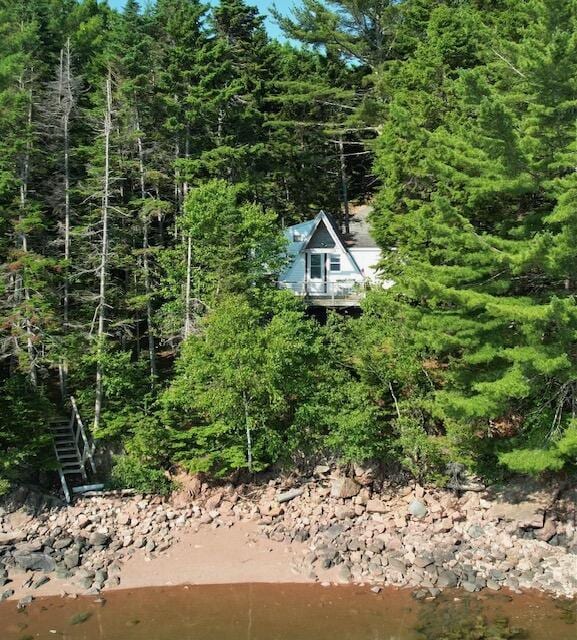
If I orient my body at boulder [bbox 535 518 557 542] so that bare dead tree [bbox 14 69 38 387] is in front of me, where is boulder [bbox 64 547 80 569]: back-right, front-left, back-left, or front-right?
front-left

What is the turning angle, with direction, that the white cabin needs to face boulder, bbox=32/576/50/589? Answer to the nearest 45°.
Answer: approximately 45° to its right

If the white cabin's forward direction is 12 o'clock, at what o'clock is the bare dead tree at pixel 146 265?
The bare dead tree is roughly at 2 o'clock from the white cabin.

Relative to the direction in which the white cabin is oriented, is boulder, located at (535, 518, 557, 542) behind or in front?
in front

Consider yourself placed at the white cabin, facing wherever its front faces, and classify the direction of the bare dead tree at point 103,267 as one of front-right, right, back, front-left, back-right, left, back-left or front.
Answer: front-right

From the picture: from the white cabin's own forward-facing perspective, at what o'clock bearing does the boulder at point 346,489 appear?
The boulder is roughly at 12 o'clock from the white cabin.

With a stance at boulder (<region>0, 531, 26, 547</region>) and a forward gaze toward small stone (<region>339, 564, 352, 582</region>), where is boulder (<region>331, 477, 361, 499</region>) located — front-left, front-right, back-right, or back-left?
front-left

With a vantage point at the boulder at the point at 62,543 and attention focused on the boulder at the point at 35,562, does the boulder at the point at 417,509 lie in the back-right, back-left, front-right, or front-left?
back-left

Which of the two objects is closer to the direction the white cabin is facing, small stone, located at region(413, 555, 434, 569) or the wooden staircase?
the small stone

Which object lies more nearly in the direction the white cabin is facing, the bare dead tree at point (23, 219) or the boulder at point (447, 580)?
the boulder

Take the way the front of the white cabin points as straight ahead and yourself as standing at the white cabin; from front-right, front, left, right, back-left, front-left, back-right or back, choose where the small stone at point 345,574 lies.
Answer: front

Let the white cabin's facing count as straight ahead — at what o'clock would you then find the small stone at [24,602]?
The small stone is roughly at 1 o'clock from the white cabin.

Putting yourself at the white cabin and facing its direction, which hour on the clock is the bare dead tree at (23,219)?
The bare dead tree is roughly at 2 o'clock from the white cabin.

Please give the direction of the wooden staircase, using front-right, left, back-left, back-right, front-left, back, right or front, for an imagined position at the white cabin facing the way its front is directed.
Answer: front-right

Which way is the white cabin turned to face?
toward the camera
